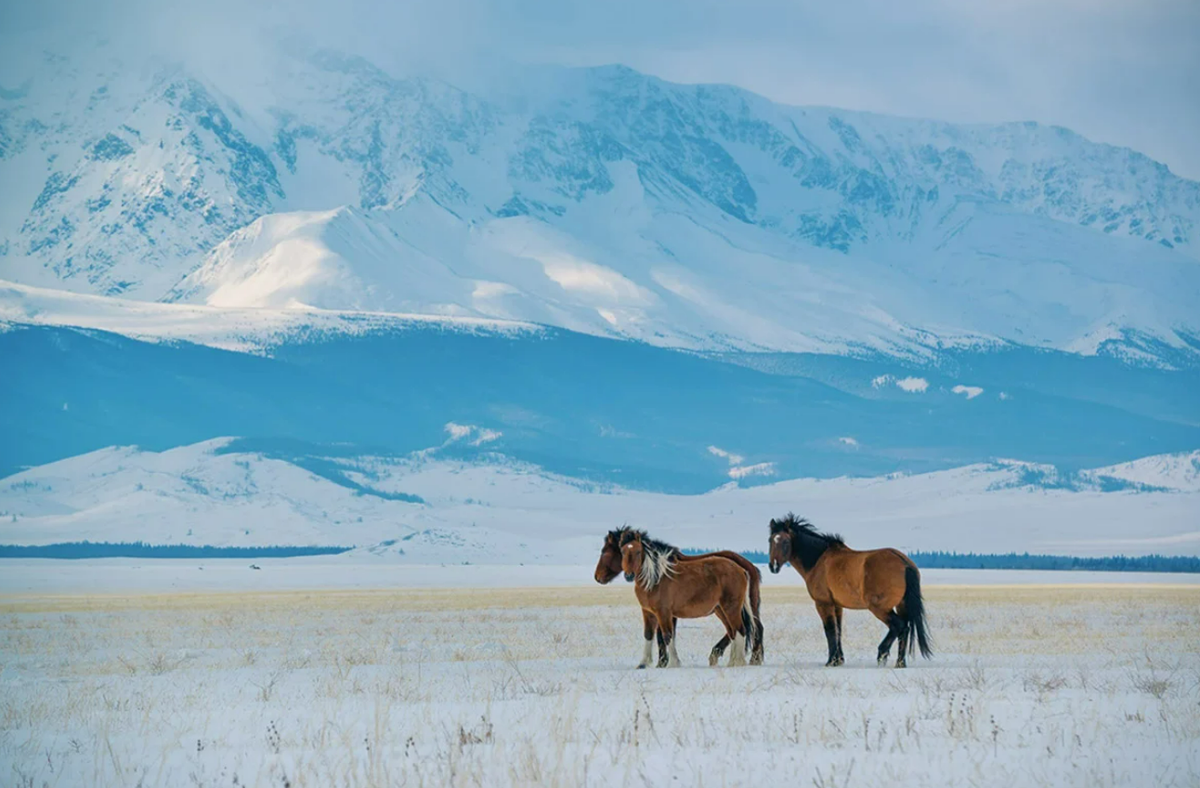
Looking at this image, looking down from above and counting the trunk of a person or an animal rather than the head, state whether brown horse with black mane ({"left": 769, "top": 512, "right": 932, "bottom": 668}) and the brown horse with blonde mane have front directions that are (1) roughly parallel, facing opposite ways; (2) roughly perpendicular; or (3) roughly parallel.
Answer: roughly parallel

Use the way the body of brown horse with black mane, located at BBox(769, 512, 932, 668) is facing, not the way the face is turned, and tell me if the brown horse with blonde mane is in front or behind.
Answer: in front

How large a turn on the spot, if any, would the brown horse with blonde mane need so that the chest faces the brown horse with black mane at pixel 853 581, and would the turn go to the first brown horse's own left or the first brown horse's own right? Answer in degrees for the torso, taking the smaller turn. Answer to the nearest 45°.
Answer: approximately 180°

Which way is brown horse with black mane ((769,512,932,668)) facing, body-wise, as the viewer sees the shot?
to the viewer's left

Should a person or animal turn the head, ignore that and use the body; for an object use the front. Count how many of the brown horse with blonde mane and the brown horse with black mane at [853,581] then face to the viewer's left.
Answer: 2

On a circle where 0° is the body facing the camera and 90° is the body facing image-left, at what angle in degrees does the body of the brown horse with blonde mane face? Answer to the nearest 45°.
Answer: approximately 90°
